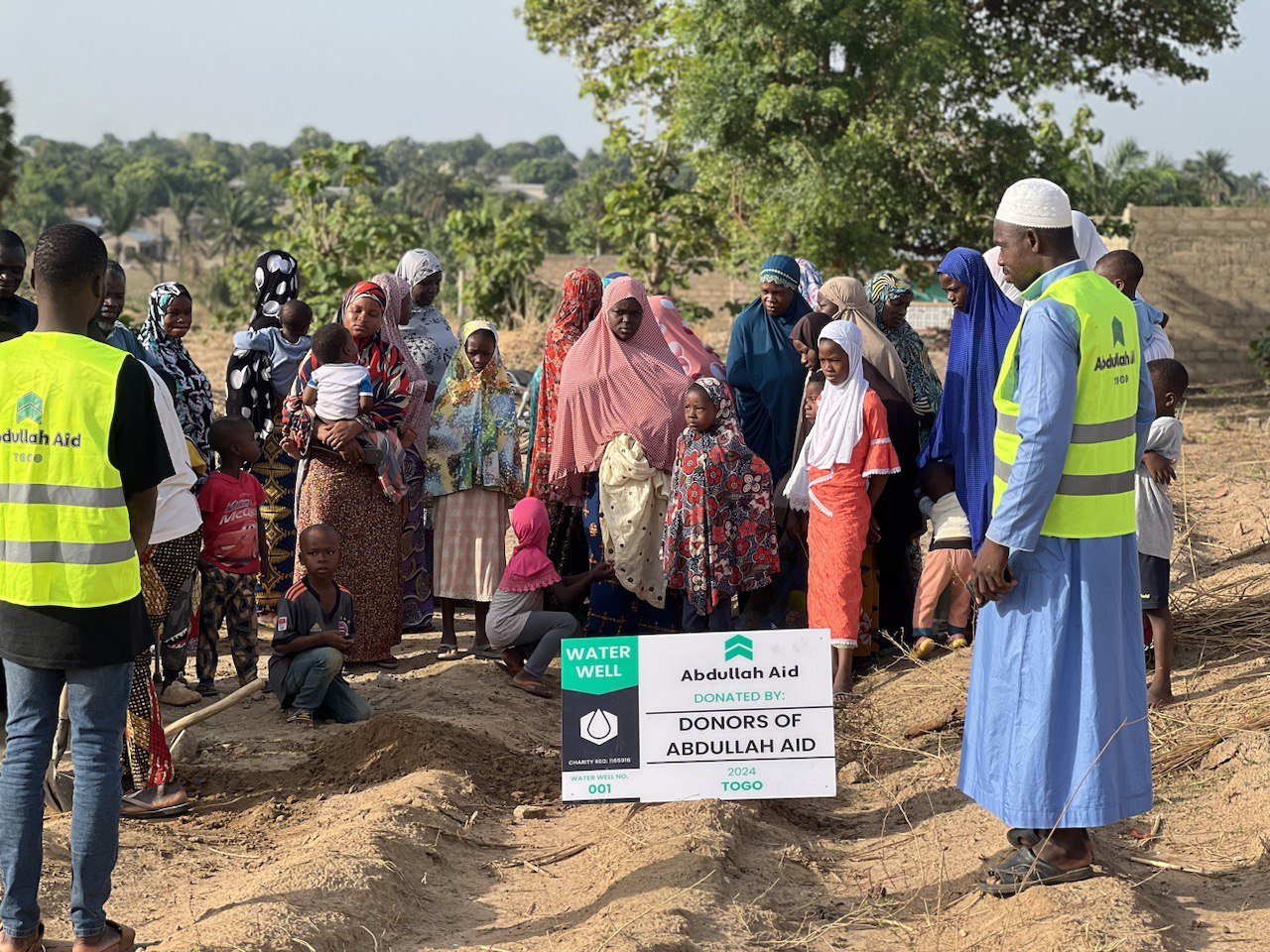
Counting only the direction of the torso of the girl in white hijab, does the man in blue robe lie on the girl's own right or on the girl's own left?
on the girl's own left

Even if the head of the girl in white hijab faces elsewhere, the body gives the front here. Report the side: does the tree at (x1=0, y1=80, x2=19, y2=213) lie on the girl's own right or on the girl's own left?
on the girl's own right

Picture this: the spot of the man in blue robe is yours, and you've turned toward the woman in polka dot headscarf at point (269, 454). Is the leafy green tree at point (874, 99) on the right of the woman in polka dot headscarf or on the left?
right

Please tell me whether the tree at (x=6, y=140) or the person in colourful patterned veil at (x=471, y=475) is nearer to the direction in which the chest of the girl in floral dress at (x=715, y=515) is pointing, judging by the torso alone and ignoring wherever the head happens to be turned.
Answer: the person in colourful patterned veil

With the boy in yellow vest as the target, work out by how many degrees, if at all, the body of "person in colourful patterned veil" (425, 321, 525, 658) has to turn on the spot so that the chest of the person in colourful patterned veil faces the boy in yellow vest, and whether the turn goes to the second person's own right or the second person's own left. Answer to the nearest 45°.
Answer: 0° — they already face them

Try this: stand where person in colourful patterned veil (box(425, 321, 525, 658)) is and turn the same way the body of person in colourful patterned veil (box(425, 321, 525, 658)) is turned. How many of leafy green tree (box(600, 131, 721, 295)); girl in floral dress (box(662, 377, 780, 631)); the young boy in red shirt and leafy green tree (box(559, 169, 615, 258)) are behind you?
2

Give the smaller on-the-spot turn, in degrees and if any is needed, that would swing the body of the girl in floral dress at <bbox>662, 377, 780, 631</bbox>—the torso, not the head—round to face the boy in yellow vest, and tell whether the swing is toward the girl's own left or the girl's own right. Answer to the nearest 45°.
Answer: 0° — they already face them

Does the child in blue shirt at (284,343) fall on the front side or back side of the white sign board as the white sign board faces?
on the back side

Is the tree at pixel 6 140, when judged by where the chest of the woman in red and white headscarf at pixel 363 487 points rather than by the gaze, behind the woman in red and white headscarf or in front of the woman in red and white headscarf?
behind

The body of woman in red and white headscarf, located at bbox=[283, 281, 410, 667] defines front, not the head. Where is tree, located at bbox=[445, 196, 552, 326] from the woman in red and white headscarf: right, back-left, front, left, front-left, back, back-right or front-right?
back

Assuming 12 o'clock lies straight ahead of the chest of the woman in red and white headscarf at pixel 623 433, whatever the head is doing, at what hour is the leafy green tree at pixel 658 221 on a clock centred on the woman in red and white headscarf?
The leafy green tree is roughly at 6 o'clock from the woman in red and white headscarf.
